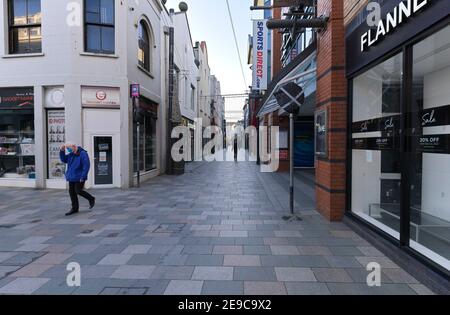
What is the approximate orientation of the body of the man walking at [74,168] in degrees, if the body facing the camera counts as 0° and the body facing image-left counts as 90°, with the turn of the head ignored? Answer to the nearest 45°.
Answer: approximately 45°

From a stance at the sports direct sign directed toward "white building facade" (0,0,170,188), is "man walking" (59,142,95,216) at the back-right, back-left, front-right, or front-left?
front-left

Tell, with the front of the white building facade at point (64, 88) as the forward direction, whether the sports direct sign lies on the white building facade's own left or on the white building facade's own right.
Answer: on the white building facade's own left

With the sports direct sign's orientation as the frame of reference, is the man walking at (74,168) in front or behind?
in front

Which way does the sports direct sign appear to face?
toward the camera

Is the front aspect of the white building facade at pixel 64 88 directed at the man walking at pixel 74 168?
yes
